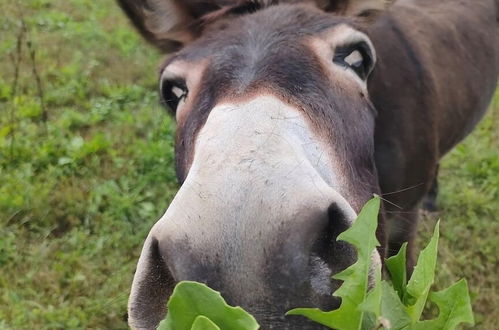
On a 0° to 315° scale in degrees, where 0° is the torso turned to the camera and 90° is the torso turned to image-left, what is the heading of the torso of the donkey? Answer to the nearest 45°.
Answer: approximately 45°

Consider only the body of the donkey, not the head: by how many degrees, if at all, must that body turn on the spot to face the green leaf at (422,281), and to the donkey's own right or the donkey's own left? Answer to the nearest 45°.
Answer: approximately 90° to the donkey's own left

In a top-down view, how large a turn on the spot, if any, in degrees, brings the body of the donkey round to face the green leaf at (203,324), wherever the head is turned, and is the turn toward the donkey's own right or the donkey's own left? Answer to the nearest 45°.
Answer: approximately 45° to the donkey's own left

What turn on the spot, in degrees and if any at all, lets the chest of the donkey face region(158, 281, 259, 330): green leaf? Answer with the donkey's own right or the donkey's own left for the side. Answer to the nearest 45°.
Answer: approximately 45° to the donkey's own left

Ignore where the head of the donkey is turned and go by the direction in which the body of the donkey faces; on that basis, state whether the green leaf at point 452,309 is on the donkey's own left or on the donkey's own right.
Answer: on the donkey's own left

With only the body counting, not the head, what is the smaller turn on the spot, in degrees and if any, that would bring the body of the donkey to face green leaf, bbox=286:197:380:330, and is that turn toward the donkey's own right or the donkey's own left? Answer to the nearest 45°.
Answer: approximately 45° to the donkey's own left
